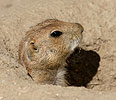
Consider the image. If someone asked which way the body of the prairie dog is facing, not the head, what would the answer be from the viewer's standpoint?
to the viewer's right
